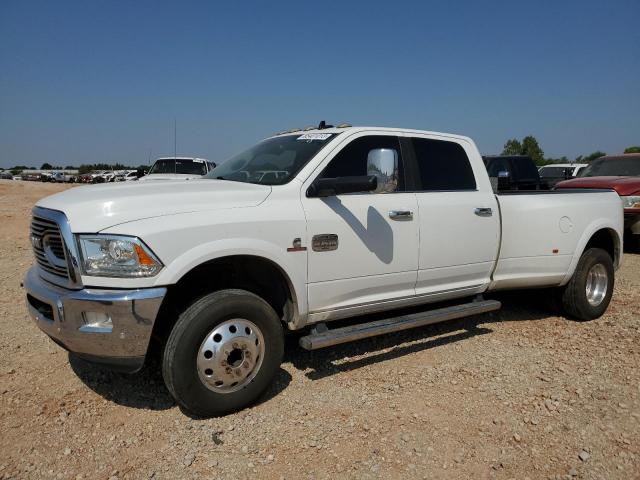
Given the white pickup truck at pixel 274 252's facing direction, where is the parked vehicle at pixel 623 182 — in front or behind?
behind

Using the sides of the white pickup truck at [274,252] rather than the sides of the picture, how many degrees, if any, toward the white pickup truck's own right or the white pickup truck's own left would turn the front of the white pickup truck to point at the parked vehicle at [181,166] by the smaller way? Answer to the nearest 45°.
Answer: approximately 135° to the white pickup truck's own right

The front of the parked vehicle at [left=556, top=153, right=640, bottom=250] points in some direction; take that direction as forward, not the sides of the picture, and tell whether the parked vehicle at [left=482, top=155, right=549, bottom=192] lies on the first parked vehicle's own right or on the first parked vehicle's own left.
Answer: on the first parked vehicle's own right

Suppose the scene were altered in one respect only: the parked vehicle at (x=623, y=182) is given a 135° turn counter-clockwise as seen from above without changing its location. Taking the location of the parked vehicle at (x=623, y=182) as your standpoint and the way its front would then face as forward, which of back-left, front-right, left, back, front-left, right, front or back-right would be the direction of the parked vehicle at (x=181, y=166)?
back

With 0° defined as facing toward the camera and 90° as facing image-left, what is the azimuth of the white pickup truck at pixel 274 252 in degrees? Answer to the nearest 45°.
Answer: approximately 45°

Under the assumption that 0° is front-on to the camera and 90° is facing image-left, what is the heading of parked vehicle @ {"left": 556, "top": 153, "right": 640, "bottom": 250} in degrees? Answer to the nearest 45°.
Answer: approximately 45°

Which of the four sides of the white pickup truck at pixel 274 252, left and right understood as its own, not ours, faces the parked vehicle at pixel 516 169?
back

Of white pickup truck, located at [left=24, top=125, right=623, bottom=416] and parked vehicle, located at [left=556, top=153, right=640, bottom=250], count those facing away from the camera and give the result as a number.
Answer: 0
